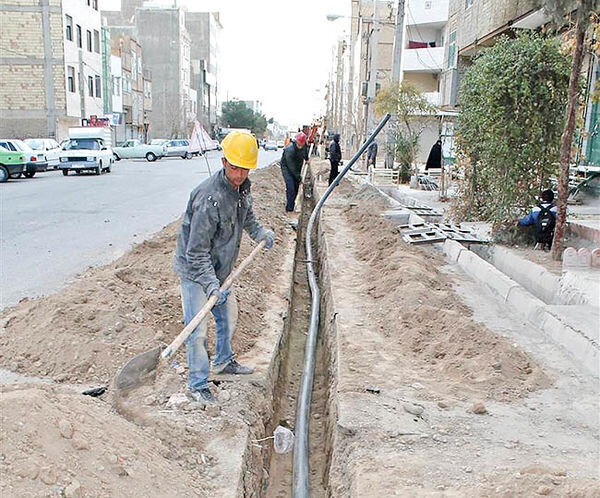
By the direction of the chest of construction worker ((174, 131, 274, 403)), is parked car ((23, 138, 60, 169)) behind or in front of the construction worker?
behind

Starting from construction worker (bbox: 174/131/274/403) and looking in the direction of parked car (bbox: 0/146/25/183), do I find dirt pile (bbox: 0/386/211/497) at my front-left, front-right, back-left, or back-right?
back-left

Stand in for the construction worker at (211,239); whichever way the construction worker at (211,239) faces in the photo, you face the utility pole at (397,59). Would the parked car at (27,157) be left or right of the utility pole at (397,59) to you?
left

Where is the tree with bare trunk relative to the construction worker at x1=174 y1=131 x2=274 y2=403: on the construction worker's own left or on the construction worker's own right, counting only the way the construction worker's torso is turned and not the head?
on the construction worker's own left
